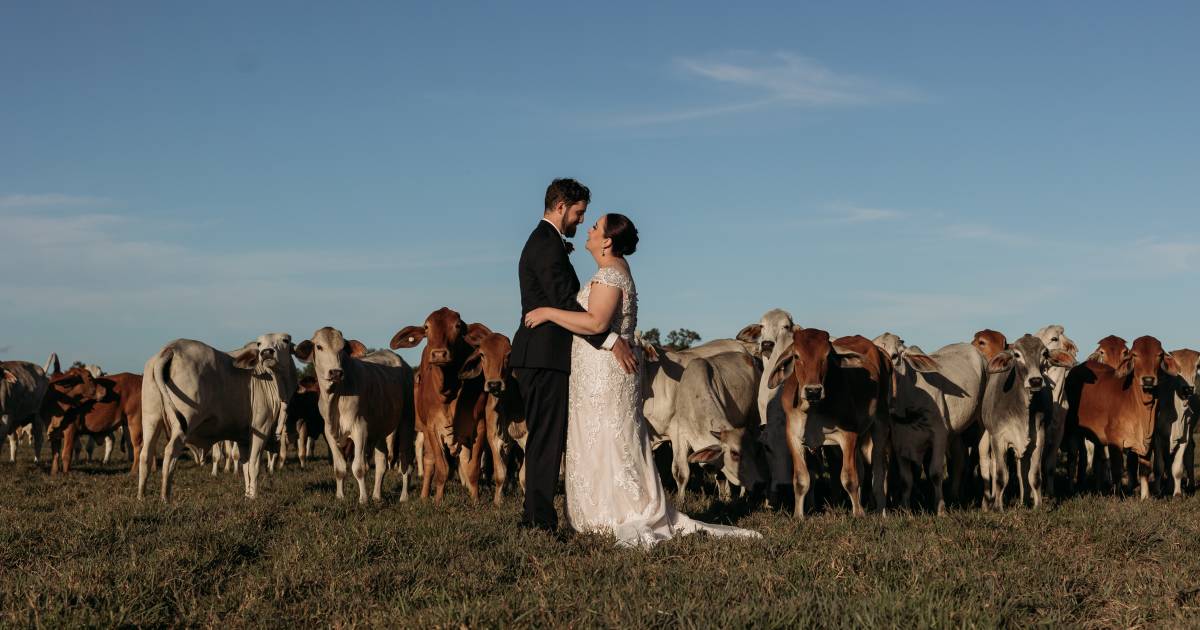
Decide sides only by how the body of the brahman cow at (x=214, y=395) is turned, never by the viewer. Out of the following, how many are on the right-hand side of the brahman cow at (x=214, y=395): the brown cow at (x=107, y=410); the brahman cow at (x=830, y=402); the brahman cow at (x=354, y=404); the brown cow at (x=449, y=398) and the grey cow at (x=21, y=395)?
3

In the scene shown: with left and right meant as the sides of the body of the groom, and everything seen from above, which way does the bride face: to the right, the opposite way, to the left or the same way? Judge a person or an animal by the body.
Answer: the opposite way

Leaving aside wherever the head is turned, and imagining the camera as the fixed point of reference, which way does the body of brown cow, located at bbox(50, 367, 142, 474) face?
to the viewer's left

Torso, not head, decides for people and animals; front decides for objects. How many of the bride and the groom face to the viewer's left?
1

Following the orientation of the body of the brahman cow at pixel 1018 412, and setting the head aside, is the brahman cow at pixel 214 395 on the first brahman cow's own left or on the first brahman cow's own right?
on the first brahman cow's own right

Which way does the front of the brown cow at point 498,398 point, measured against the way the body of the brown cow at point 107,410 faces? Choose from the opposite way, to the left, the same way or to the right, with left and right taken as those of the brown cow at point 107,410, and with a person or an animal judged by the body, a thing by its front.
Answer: to the left

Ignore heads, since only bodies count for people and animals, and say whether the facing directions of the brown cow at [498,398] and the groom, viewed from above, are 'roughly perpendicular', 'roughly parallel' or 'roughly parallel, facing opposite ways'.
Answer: roughly perpendicular

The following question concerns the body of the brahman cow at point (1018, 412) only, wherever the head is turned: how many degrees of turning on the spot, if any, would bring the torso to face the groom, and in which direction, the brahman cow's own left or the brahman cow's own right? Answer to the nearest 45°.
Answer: approximately 45° to the brahman cow's own right

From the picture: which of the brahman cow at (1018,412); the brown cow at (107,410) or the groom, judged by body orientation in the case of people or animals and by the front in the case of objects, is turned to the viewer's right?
the groom

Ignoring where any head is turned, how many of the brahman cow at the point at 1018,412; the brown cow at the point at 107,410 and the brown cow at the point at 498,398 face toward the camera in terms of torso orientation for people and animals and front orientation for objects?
2

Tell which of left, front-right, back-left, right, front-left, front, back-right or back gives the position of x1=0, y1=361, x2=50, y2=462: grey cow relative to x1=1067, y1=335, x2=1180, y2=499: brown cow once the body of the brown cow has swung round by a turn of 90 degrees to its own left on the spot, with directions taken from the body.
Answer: back-left

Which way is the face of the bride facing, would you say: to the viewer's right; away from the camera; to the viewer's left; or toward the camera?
to the viewer's left

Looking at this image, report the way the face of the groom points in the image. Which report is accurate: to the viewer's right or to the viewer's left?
to the viewer's right

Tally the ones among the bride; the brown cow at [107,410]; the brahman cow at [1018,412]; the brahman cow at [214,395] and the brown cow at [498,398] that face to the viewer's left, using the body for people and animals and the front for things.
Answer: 2

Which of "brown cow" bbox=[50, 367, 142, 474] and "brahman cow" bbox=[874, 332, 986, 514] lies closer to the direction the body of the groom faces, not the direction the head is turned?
the brahman cow

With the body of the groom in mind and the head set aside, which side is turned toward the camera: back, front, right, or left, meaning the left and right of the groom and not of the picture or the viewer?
right
